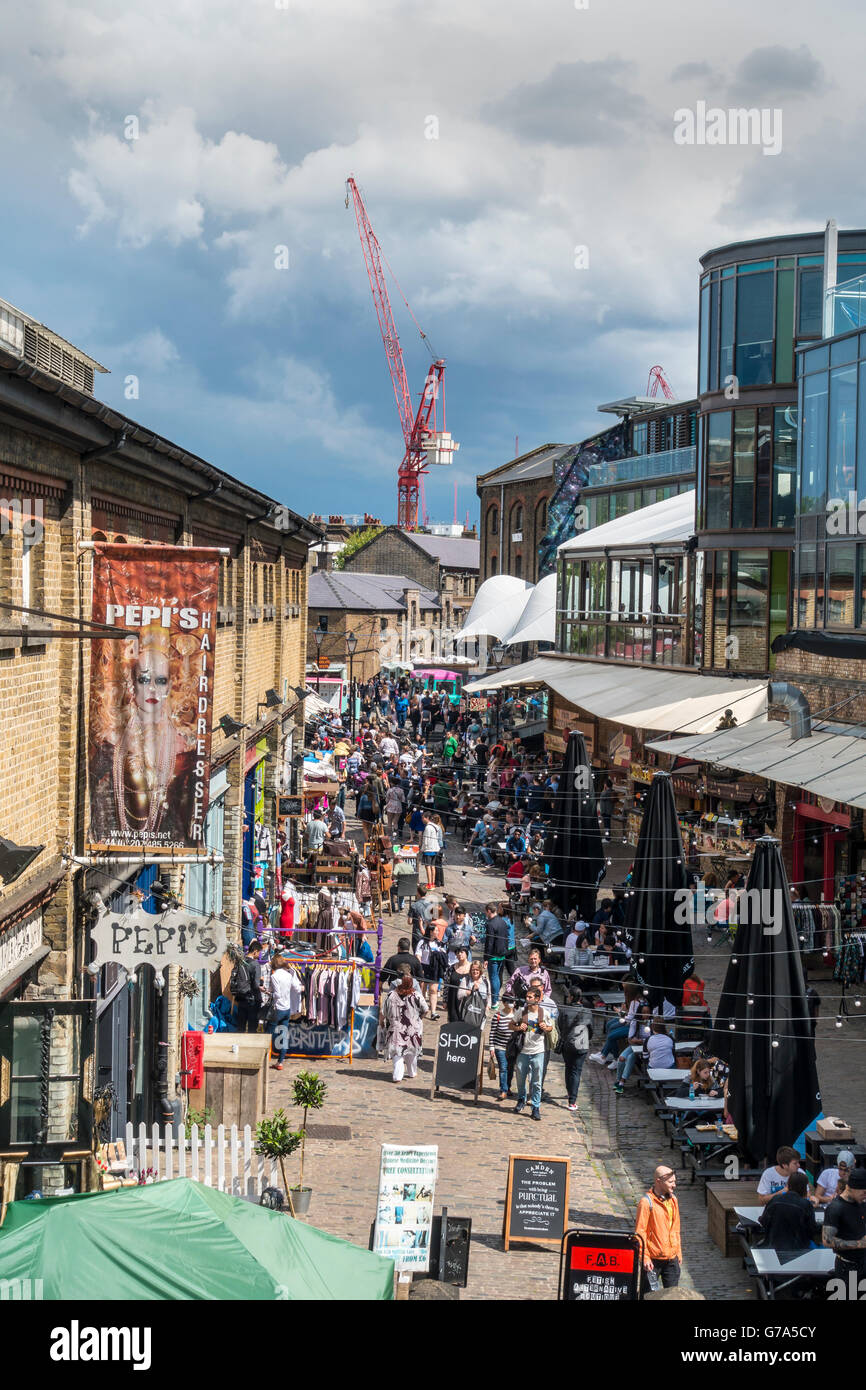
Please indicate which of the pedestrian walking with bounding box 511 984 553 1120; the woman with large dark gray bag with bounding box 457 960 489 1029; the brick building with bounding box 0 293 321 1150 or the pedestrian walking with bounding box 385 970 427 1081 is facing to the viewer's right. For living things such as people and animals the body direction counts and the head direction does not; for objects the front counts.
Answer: the brick building

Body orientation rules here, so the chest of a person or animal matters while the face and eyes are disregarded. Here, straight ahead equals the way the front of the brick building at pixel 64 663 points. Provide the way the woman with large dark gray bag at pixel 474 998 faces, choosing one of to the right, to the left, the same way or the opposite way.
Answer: to the right
